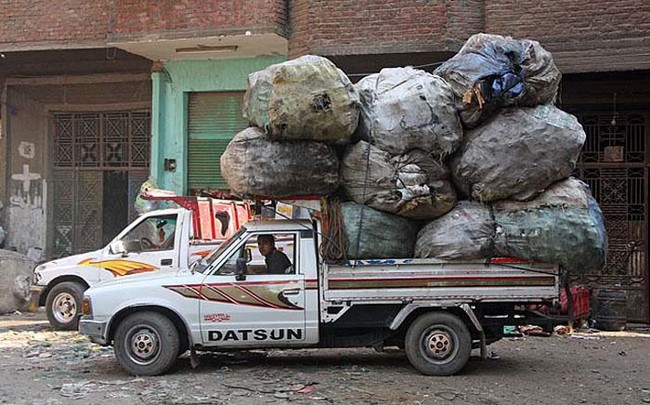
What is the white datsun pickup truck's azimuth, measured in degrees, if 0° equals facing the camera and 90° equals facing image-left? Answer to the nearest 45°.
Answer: approximately 90°

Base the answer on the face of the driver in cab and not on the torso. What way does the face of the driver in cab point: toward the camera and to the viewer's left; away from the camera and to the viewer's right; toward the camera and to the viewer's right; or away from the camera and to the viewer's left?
toward the camera and to the viewer's left

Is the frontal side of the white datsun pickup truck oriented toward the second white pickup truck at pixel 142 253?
no
